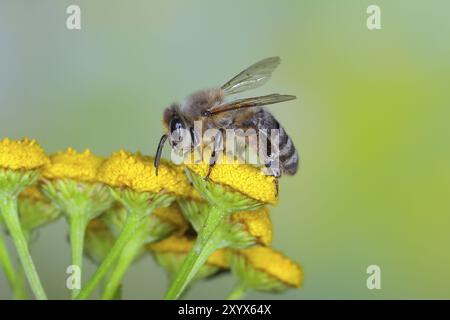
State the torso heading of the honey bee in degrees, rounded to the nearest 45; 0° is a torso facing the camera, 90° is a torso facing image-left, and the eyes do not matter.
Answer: approximately 90°

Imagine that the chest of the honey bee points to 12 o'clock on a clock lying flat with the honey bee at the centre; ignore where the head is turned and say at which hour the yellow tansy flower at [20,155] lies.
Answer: The yellow tansy flower is roughly at 11 o'clock from the honey bee.
